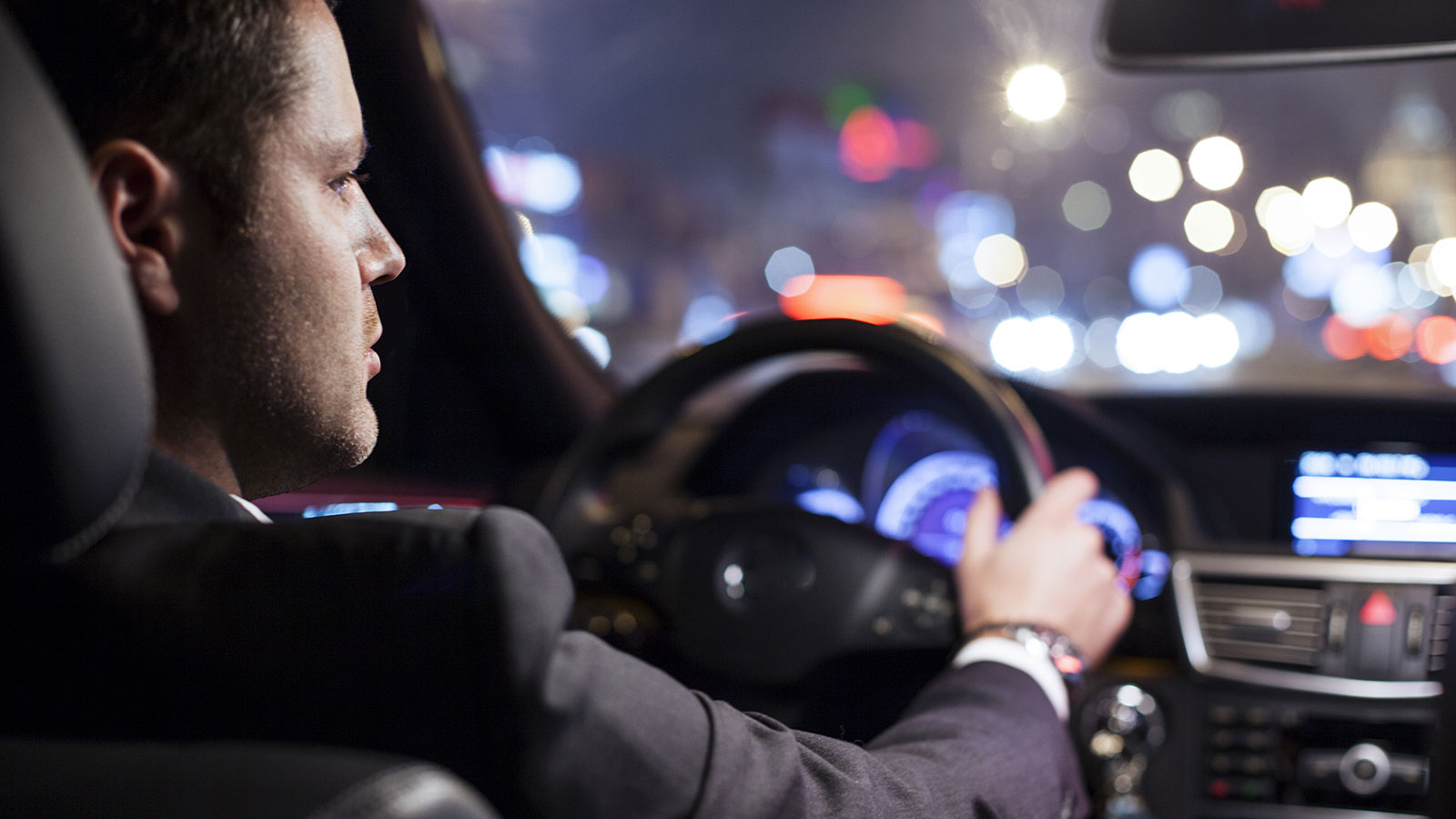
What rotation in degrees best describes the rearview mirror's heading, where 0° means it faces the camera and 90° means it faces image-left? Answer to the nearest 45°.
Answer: approximately 0°

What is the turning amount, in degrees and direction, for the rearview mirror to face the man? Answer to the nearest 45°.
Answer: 0° — it already faces them

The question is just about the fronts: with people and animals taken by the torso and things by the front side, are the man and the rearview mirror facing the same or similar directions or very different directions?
very different directions

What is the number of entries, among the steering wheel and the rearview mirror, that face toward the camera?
2

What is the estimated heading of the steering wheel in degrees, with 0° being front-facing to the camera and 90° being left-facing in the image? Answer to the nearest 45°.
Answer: approximately 0°

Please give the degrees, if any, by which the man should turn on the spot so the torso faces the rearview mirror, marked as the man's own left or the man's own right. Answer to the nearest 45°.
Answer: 0° — they already face it

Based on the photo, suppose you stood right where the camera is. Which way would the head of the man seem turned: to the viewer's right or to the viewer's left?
to the viewer's right
